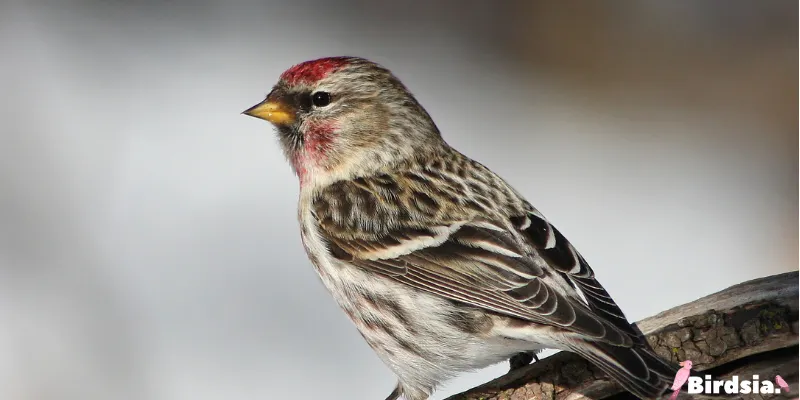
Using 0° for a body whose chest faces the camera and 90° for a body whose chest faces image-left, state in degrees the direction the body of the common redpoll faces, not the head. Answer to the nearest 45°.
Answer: approximately 90°
